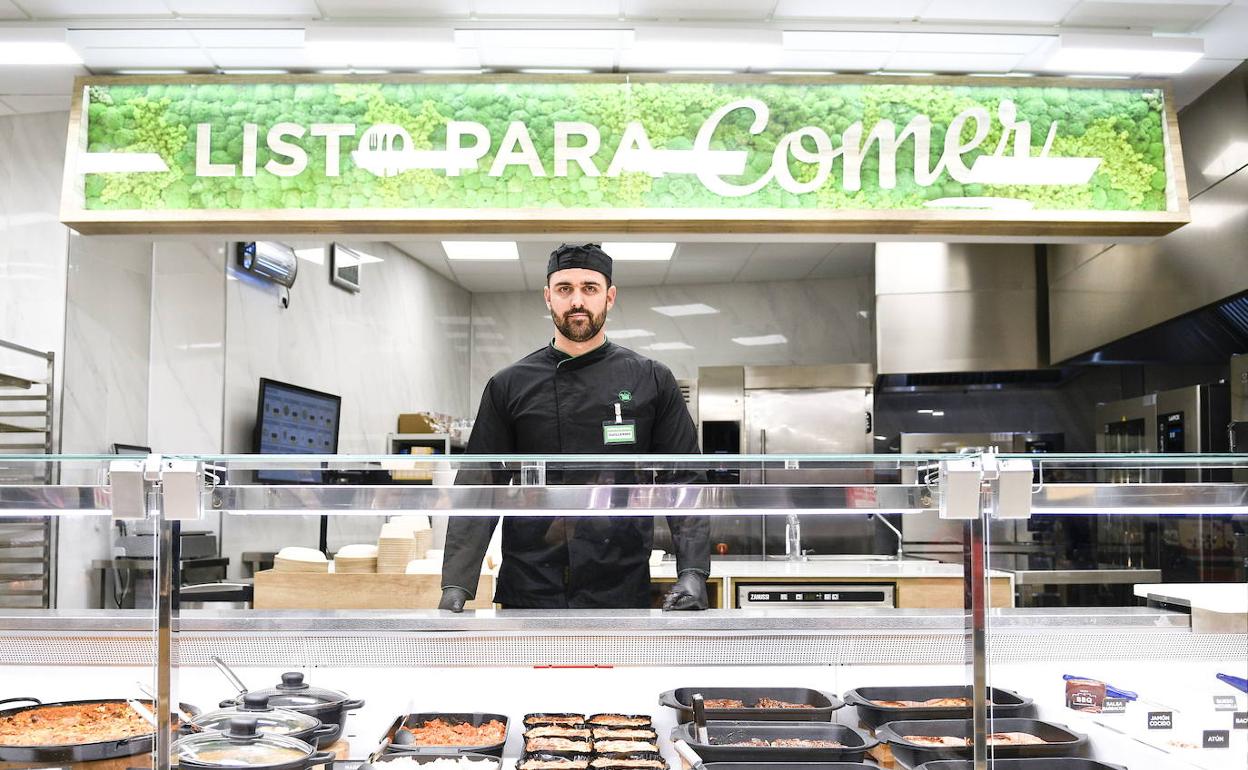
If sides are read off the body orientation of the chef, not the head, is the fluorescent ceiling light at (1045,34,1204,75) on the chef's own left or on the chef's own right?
on the chef's own left

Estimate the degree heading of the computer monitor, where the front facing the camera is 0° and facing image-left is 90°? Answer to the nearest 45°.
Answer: approximately 315°

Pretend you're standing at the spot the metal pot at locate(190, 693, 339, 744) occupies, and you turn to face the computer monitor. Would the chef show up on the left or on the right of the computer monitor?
right

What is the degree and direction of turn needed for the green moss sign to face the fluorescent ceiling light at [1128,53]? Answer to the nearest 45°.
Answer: approximately 90° to its left

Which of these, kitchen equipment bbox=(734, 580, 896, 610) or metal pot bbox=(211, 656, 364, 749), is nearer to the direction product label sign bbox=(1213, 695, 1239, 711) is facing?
the metal pot

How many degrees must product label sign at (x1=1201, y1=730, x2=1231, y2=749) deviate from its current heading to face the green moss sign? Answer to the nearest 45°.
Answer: approximately 135° to its right

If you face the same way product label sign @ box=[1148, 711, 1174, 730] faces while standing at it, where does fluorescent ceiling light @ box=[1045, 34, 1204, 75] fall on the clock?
The fluorescent ceiling light is roughly at 6 o'clock from the product label sign.
